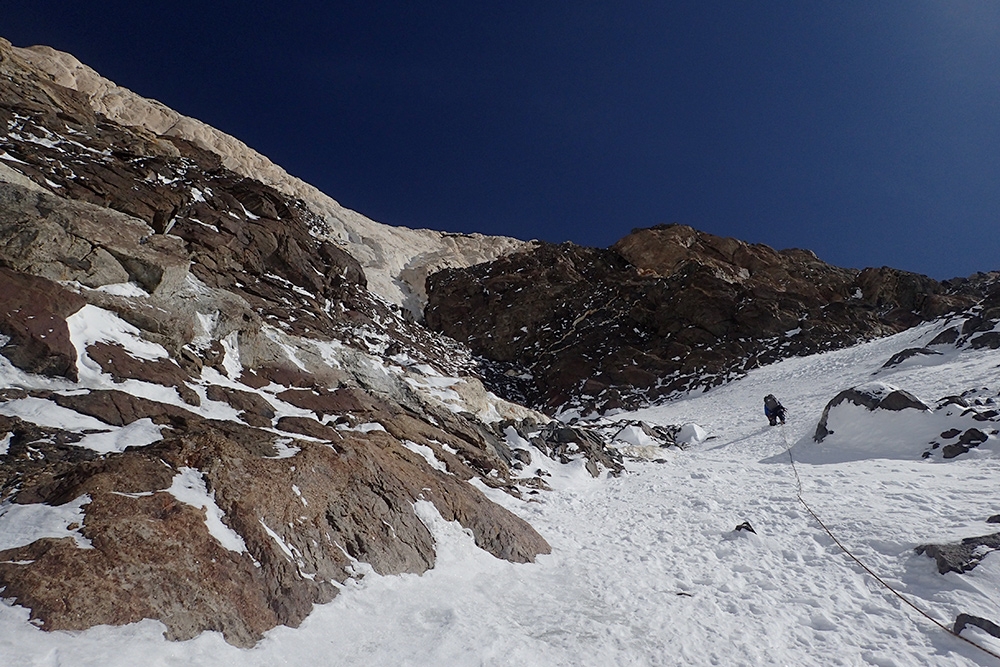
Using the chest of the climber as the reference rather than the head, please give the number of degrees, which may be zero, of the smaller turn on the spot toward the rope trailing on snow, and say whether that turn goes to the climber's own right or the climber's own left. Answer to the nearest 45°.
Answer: approximately 180°

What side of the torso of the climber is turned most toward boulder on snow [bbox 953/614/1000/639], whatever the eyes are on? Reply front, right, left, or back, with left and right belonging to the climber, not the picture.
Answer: back

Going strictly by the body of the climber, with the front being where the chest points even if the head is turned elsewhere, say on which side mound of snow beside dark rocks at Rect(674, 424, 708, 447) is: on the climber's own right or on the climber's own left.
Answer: on the climber's own left

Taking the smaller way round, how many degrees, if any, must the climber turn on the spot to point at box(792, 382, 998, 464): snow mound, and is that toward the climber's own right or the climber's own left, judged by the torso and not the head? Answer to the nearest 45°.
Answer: approximately 135° to the climber's own right

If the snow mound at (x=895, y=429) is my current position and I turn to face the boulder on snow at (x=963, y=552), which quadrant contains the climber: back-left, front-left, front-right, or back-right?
back-right

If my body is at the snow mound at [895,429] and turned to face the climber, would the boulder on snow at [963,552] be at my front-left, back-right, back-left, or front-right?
back-left

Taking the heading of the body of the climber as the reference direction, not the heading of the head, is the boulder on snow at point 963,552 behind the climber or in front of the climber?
behind

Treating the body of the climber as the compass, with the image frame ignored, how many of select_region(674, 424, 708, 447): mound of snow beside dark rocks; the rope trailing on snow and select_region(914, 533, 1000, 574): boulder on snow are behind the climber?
2

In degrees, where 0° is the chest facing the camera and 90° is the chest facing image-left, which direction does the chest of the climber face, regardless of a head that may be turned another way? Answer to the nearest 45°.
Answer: approximately 180°
